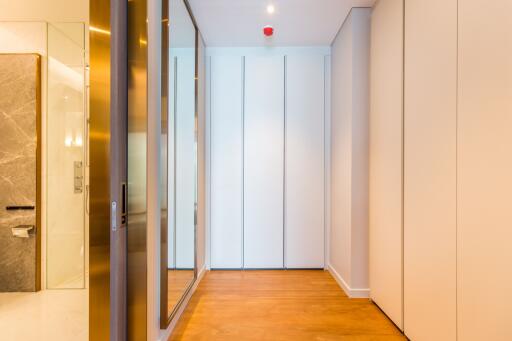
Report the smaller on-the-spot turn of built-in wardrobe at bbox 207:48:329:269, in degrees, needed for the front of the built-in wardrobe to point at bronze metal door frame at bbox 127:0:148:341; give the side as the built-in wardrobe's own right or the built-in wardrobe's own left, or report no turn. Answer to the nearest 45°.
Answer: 0° — it already faces it

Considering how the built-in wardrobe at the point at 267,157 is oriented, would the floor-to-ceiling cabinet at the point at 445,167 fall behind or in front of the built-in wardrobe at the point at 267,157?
in front

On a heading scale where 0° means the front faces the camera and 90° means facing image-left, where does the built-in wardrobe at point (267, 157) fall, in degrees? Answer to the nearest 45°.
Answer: approximately 0°

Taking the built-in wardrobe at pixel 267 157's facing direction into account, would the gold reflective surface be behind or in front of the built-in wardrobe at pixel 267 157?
in front

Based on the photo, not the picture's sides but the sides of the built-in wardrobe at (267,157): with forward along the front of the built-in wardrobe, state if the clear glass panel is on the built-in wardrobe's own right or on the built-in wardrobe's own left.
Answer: on the built-in wardrobe's own right

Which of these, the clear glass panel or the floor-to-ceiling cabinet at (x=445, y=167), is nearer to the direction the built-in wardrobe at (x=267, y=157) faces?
the floor-to-ceiling cabinet
